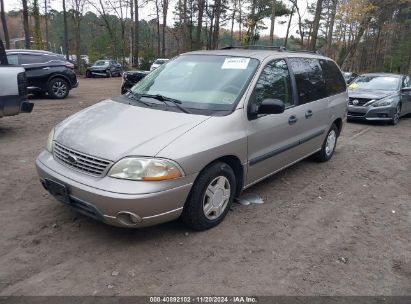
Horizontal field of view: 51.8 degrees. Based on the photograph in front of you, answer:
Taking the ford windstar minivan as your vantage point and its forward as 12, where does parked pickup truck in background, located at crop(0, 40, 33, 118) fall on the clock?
The parked pickup truck in background is roughly at 3 o'clock from the ford windstar minivan.

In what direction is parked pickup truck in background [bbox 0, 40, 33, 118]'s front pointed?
to the viewer's left

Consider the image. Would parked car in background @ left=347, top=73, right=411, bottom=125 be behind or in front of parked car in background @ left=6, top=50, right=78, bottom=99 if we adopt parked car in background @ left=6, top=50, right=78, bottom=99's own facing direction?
behind

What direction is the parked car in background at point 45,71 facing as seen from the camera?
to the viewer's left

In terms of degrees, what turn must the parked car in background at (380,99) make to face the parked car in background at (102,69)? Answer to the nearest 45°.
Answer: approximately 90° to its right

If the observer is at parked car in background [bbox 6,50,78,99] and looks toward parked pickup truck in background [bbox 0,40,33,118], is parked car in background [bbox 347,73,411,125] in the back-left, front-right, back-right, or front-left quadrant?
front-left

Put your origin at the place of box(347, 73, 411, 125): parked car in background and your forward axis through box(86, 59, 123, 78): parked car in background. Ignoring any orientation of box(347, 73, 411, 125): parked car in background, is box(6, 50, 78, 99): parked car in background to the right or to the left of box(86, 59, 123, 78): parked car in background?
left

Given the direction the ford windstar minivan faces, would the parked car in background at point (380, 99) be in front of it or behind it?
behind

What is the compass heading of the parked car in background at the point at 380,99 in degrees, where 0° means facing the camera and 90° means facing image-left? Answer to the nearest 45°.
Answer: approximately 45°

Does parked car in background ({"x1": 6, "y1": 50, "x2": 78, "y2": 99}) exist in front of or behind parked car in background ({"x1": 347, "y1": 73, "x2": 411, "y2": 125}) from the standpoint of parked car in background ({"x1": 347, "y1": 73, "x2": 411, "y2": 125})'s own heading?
in front
